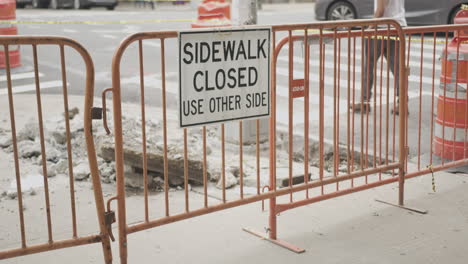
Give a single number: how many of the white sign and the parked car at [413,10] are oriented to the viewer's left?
1

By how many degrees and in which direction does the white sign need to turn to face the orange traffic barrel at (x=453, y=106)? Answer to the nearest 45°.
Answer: approximately 90° to its left

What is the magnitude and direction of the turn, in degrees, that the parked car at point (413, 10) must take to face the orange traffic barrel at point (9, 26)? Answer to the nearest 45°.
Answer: approximately 45° to its left

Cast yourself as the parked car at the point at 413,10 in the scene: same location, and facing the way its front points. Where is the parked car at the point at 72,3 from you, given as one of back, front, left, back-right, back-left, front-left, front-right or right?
front-right

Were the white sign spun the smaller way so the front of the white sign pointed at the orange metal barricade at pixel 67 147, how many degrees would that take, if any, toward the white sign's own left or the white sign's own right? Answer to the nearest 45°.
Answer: approximately 90° to the white sign's own right

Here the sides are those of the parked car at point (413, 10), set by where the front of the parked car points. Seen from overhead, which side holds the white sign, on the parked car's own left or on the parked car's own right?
on the parked car's own left

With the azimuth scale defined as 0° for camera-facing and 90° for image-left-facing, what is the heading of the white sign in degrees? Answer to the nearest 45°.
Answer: approximately 315°

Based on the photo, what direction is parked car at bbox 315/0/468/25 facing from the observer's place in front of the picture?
facing to the left of the viewer

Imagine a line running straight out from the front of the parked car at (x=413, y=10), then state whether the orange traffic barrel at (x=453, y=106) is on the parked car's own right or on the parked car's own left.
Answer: on the parked car's own left

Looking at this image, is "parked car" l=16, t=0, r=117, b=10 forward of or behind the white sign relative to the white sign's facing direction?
behind

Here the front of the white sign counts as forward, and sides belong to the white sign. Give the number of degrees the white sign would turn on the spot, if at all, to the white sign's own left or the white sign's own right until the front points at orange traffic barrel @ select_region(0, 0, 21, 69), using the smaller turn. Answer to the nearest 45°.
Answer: approximately 180°
